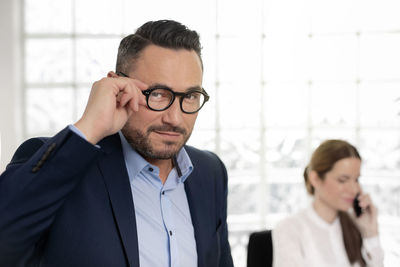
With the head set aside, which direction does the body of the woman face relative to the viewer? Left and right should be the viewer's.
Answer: facing the viewer and to the right of the viewer

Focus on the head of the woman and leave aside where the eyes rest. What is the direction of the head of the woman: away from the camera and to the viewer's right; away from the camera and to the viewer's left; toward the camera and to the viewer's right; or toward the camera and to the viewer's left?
toward the camera and to the viewer's right

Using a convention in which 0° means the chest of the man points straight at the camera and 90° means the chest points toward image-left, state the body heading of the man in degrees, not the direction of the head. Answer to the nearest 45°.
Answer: approximately 315°

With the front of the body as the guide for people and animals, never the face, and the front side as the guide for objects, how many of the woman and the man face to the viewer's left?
0

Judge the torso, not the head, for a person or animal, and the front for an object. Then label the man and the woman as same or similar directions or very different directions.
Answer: same or similar directions
